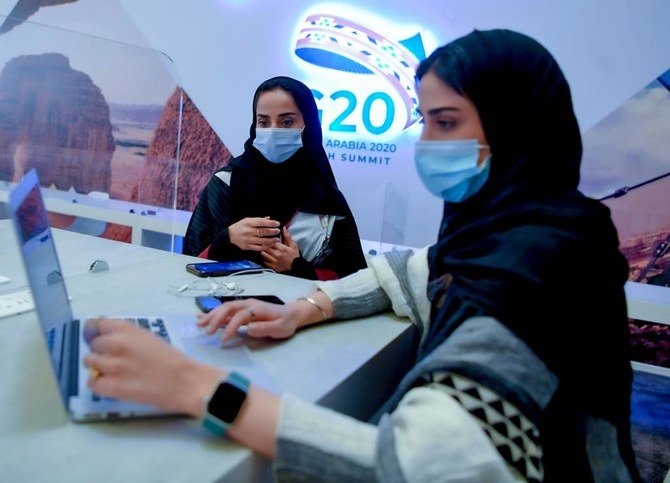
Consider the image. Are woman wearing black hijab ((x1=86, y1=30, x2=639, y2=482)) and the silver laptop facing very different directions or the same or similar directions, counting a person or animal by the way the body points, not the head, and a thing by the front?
very different directions

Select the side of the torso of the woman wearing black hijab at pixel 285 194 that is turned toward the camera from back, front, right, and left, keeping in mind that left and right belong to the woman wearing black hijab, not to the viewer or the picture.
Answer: front

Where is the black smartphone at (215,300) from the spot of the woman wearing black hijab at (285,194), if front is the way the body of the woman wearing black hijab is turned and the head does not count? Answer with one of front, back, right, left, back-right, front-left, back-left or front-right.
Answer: front

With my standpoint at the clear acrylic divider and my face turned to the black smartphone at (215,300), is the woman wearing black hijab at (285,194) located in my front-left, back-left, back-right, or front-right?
front-left

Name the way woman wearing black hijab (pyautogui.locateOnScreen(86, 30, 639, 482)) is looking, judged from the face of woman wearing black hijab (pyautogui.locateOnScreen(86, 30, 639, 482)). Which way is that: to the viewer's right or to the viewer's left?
to the viewer's left

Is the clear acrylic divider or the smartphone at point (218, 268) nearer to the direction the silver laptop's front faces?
the smartphone

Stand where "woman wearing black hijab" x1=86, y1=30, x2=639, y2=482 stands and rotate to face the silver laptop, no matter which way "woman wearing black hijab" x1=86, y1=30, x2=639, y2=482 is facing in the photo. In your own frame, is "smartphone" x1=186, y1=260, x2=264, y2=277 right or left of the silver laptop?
right

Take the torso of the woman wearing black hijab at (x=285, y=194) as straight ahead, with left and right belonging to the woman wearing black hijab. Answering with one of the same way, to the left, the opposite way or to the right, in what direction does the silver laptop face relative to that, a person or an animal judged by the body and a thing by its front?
to the left

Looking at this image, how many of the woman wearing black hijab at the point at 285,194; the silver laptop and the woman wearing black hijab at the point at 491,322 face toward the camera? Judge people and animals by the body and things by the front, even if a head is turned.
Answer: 1

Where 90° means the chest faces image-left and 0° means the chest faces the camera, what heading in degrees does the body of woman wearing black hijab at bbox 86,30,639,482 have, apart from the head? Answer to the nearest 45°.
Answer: approximately 90°

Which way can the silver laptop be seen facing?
to the viewer's right

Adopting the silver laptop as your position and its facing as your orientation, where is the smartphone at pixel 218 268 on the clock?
The smartphone is roughly at 10 o'clock from the silver laptop.

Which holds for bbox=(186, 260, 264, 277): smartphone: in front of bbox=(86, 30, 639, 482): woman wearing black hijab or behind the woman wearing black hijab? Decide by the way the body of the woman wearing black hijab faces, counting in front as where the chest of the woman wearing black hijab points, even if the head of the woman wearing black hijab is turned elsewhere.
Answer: in front

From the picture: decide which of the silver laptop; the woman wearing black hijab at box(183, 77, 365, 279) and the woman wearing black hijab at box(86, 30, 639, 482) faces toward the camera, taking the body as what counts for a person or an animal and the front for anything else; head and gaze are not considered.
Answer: the woman wearing black hijab at box(183, 77, 365, 279)
